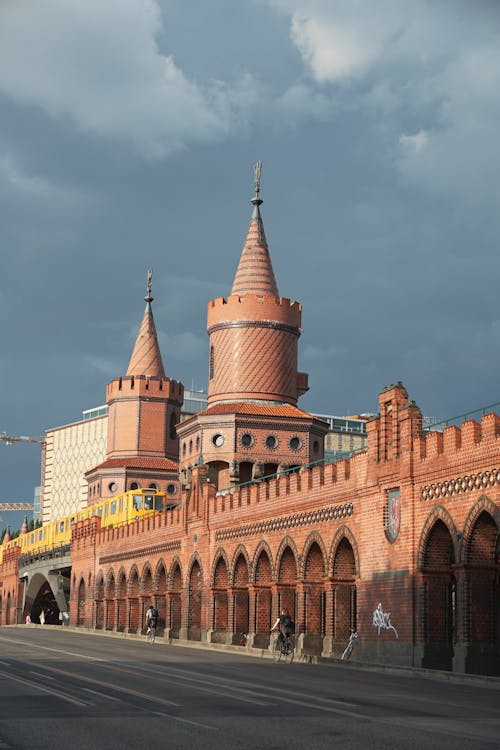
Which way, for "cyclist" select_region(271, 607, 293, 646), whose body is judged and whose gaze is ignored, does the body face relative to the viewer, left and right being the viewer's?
facing away from the viewer and to the left of the viewer
